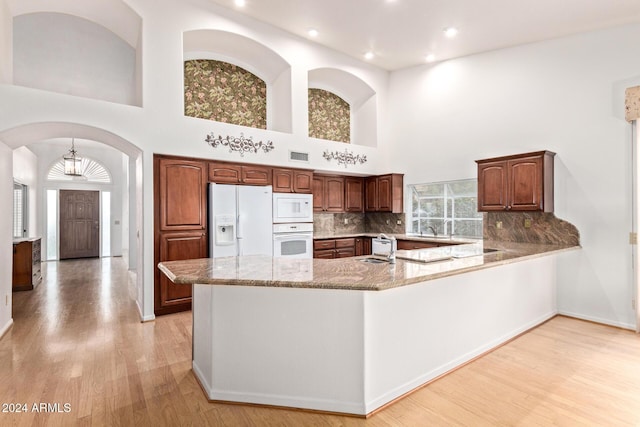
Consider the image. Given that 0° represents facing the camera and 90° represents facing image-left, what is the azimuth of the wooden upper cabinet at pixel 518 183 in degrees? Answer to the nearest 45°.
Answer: approximately 45°

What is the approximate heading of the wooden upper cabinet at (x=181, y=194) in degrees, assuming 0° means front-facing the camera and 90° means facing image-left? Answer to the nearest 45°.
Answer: approximately 0°

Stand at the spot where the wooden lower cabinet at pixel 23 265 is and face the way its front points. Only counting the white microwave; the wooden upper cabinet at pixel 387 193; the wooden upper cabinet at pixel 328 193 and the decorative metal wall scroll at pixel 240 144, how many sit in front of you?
4

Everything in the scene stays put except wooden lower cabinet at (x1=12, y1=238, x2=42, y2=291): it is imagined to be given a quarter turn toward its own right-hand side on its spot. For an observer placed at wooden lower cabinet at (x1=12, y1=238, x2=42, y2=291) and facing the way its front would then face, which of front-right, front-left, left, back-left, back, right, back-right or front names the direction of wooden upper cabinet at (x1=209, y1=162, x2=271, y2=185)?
left

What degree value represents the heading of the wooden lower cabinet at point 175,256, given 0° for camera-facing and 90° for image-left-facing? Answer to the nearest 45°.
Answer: approximately 0°

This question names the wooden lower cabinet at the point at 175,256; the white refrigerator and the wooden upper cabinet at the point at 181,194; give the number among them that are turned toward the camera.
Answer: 3

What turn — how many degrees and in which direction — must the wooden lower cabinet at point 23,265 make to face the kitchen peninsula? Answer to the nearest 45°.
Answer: approximately 45° to its right
